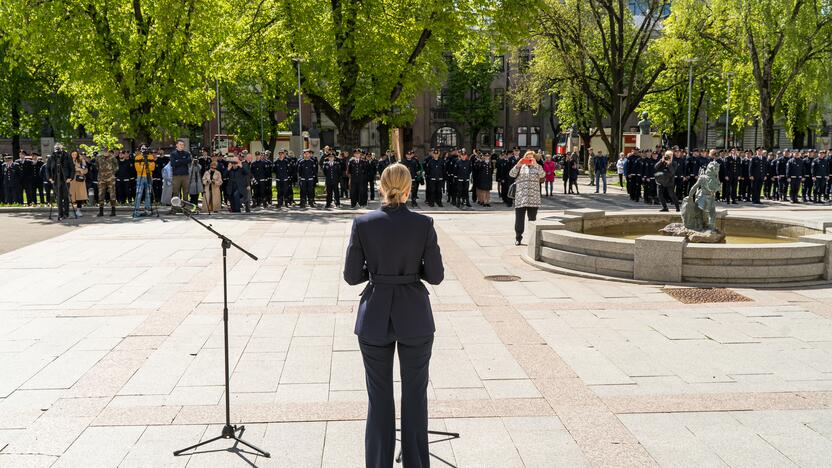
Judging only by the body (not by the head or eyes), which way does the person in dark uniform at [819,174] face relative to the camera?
toward the camera

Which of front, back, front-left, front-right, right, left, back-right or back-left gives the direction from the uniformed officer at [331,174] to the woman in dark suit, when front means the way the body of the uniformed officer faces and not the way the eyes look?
front

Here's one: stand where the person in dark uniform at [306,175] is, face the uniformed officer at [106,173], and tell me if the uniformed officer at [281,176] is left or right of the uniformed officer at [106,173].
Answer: right

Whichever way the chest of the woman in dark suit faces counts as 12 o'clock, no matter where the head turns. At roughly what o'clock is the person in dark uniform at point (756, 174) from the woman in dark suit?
The person in dark uniform is roughly at 1 o'clock from the woman in dark suit.

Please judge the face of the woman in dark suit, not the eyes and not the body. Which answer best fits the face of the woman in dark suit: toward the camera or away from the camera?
away from the camera

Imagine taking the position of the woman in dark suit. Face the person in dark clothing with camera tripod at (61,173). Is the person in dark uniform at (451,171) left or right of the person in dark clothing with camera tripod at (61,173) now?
right

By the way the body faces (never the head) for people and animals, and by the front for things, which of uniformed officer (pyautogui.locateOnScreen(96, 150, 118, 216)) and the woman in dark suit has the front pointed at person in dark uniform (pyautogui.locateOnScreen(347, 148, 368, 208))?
the woman in dark suit

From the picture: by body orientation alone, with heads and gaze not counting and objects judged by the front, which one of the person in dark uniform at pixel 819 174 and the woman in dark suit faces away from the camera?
the woman in dark suit

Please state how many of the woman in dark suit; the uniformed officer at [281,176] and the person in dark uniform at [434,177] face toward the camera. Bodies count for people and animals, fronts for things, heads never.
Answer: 2

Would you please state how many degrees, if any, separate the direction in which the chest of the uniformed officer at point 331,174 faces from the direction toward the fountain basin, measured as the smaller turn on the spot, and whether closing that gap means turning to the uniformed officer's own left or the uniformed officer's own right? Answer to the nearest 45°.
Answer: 0° — they already face it

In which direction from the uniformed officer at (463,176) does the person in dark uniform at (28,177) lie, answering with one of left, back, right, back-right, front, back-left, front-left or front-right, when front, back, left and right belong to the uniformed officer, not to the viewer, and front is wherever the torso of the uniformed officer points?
right

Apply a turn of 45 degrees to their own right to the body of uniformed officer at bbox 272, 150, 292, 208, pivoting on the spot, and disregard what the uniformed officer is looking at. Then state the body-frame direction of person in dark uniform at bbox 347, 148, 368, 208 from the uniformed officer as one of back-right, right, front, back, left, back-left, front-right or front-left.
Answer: back-left

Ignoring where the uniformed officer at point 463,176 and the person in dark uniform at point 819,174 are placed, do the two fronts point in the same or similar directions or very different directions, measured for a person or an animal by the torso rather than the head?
same or similar directions

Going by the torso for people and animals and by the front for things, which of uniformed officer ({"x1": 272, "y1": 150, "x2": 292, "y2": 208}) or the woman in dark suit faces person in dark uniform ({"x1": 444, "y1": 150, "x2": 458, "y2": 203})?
the woman in dark suit

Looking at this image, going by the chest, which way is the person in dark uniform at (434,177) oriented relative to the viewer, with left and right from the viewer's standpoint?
facing the viewer

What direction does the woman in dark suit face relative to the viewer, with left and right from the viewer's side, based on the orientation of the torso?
facing away from the viewer

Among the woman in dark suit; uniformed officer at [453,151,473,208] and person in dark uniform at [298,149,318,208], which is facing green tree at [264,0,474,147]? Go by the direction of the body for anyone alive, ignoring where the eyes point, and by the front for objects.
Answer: the woman in dark suit

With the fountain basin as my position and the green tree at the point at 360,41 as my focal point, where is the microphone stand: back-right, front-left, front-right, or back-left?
back-left

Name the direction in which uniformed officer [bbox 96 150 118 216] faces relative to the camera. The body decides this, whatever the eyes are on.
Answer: toward the camera

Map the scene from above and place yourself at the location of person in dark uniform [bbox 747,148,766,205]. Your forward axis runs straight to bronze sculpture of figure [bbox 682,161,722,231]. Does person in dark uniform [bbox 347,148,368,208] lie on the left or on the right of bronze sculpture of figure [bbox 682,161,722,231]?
right
